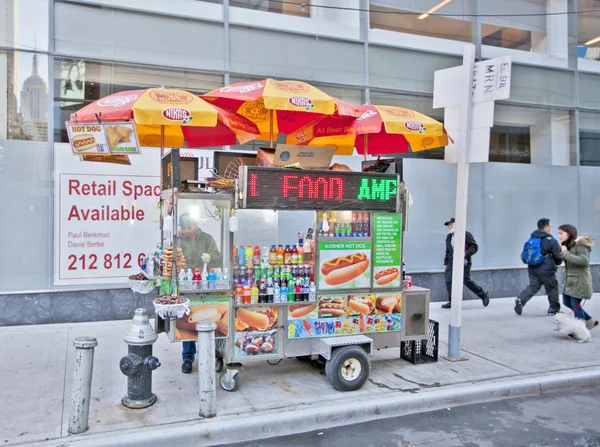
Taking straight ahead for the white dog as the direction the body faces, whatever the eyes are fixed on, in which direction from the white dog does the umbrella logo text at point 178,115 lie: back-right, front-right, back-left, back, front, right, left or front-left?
front-left

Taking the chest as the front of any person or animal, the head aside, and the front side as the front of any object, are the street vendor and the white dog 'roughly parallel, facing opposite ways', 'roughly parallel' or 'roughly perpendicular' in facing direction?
roughly perpendicular

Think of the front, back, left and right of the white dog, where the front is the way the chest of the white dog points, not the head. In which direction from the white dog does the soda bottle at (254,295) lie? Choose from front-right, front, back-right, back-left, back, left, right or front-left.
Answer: front-left

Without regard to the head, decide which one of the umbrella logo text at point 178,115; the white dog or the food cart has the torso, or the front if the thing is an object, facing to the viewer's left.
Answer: the white dog

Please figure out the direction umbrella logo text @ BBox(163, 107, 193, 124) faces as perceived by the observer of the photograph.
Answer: facing the viewer

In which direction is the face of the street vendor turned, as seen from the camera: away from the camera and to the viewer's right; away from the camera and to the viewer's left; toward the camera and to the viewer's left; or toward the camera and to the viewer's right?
toward the camera and to the viewer's left

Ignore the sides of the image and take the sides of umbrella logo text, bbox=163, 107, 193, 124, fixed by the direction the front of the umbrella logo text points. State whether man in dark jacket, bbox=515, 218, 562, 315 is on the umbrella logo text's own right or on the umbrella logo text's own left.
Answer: on the umbrella logo text's own left

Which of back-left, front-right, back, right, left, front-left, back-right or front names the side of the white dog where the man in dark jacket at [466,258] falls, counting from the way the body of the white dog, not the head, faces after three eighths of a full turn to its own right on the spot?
left

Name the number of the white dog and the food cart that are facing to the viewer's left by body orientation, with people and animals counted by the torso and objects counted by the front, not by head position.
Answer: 1

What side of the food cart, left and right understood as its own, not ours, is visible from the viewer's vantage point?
front

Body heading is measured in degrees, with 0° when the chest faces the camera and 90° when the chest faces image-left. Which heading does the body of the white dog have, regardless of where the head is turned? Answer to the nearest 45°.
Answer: approximately 90°

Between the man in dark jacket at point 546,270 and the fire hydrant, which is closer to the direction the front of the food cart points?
the fire hydrant
